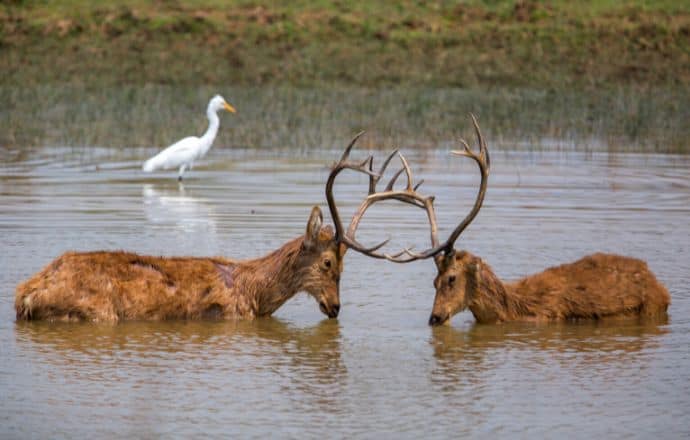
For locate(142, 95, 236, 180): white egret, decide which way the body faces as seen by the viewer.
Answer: to the viewer's right

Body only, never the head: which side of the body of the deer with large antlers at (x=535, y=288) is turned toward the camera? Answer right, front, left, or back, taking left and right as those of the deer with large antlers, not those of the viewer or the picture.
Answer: left

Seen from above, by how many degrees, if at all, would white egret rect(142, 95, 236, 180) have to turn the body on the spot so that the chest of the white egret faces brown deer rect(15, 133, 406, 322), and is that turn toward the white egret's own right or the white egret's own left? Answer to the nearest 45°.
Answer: approximately 90° to the white egret's own right

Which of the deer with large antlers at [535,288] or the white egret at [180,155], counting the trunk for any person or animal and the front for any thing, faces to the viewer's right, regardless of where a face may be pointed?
the white egret

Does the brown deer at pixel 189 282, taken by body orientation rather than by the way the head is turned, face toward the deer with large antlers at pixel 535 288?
yes

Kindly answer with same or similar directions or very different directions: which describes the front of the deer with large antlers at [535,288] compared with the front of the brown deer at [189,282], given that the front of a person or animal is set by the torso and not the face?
very different directions

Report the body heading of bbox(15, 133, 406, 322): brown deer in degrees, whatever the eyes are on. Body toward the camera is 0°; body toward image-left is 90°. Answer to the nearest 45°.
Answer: approximately 270°

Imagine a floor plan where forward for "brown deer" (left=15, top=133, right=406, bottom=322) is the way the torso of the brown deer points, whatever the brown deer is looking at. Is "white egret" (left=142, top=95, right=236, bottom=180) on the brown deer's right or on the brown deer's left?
on the brown deer's left

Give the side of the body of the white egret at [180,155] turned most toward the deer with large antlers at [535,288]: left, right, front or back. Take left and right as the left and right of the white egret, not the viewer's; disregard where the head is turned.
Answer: right
